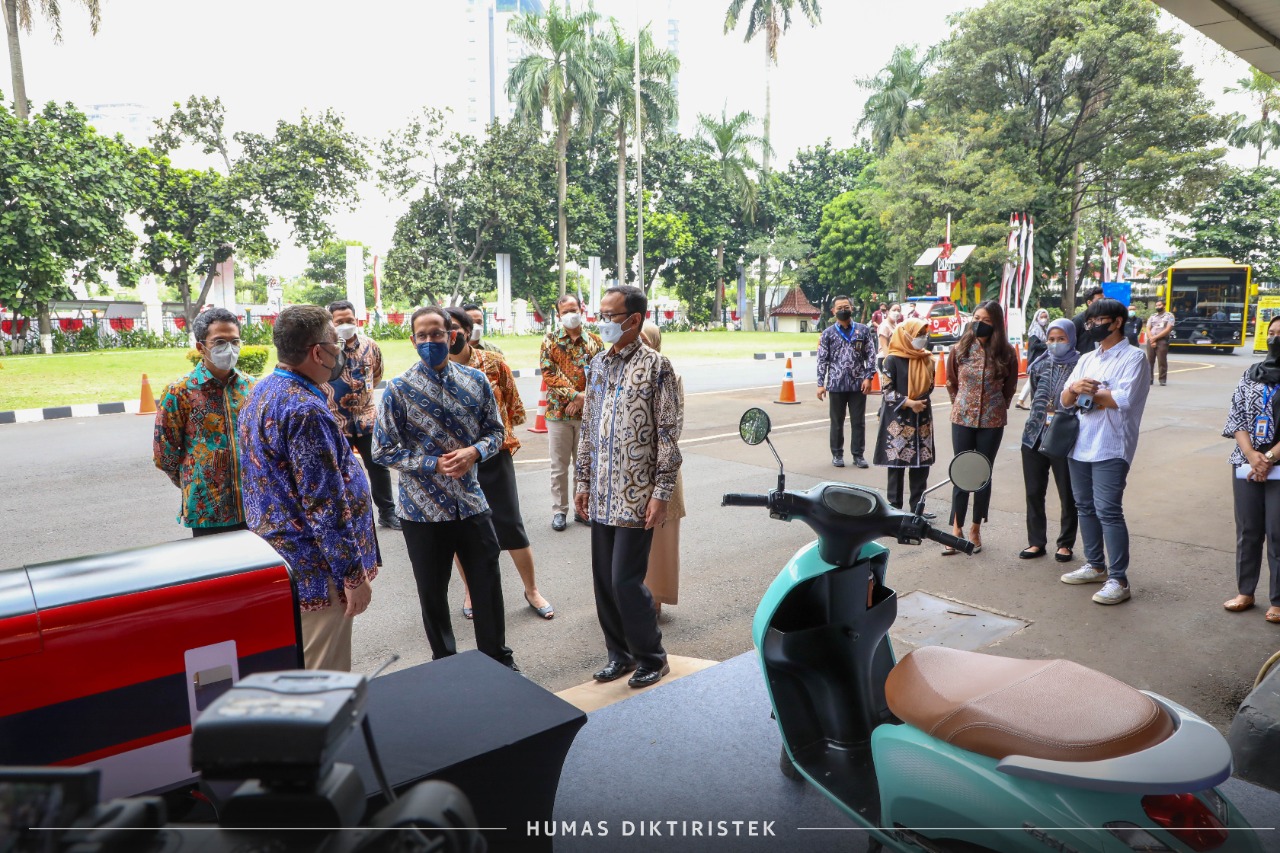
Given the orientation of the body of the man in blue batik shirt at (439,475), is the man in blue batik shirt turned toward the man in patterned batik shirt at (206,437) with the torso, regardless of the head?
no

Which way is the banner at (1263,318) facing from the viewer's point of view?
toward the camera

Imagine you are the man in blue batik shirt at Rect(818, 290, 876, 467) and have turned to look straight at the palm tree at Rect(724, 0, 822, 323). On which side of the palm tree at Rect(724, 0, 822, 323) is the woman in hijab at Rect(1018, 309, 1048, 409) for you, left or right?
right

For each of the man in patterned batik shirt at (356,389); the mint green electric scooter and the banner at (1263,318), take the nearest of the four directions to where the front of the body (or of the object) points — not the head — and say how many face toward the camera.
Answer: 2

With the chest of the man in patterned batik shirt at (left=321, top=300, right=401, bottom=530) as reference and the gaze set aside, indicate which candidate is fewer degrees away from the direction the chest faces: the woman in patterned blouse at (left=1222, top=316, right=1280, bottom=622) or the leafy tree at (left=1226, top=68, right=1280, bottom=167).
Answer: the woman in patterned blouse

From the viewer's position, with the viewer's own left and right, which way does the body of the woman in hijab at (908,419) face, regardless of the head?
facing the viewer and to the right of the viewer

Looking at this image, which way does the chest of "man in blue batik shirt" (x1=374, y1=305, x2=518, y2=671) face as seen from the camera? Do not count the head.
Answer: toward the camera

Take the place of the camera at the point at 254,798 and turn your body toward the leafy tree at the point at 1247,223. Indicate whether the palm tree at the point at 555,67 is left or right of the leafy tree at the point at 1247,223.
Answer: left

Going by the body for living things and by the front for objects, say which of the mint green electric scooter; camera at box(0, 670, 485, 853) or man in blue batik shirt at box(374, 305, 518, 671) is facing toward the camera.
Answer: the man in blue batik shirt

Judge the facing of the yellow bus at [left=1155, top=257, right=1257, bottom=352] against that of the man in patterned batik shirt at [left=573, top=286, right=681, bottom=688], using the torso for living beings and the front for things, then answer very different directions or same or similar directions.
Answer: same or similar directions

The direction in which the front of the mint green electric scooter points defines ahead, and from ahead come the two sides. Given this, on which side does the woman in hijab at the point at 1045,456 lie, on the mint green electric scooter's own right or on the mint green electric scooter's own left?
on the mint green electric scooter's own right

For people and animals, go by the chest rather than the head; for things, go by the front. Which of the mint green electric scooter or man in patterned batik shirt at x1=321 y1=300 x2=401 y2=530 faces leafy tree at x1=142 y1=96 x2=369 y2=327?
the mint green electric scooter

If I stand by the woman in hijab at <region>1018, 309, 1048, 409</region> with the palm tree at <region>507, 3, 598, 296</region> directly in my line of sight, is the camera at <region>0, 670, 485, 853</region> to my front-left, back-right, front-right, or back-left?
back-left

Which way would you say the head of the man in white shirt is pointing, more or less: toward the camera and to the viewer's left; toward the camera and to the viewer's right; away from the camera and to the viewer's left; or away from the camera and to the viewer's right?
toward the camera and to the viewer's left

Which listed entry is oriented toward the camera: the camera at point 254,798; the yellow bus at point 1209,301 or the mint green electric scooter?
the yellow bus

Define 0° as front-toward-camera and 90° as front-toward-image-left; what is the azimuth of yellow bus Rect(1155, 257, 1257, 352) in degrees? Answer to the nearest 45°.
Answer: approximately 0°

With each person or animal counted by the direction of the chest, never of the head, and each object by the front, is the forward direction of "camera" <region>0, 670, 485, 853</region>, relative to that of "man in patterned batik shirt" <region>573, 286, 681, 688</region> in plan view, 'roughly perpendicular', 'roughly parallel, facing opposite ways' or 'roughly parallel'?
roughly parallel, facing opposite ways

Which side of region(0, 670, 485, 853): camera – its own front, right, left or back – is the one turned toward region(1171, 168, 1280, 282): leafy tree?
front

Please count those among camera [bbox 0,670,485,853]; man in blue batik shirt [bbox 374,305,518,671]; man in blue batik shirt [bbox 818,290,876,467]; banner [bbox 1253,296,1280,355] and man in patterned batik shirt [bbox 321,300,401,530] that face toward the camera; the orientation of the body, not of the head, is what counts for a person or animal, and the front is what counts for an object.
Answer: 4

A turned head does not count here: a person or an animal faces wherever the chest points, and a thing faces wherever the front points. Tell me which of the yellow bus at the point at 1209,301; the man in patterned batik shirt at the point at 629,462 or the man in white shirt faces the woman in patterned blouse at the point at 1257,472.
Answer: the yellow bus
